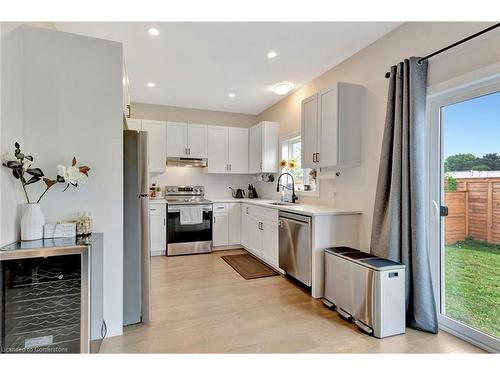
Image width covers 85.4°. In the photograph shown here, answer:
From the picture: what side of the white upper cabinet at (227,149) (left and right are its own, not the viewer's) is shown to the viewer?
front

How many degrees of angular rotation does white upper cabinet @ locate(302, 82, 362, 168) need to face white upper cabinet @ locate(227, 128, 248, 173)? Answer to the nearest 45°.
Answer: approximately 90° to its right

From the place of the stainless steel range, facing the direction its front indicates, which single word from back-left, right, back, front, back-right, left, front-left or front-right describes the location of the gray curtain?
front-left

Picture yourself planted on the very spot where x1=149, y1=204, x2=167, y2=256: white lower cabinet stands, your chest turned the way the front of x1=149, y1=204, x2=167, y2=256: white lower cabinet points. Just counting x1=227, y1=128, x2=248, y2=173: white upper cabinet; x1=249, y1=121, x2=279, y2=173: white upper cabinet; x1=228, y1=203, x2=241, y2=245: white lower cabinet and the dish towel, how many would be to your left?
4

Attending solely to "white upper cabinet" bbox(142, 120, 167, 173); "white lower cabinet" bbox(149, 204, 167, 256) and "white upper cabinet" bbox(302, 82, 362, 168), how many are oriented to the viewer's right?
0

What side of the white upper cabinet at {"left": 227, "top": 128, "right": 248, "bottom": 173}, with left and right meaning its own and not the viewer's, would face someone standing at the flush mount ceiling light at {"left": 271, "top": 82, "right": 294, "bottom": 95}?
front

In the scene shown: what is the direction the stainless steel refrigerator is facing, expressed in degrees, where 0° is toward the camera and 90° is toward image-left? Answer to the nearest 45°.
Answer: approximately 270°

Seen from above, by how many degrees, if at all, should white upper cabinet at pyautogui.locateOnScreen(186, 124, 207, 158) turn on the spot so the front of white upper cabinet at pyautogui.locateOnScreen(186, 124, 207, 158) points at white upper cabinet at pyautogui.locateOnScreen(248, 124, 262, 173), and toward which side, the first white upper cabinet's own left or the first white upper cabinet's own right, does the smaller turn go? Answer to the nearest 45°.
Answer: approximately 90° to the first white upper cabinet's own left

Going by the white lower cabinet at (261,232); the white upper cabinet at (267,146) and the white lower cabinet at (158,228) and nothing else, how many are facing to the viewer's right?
0

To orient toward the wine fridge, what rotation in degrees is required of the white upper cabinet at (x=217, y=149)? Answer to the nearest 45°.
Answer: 0° — it already faces it

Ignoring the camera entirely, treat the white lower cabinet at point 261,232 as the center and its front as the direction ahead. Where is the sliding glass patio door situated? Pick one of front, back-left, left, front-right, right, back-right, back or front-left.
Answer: left
